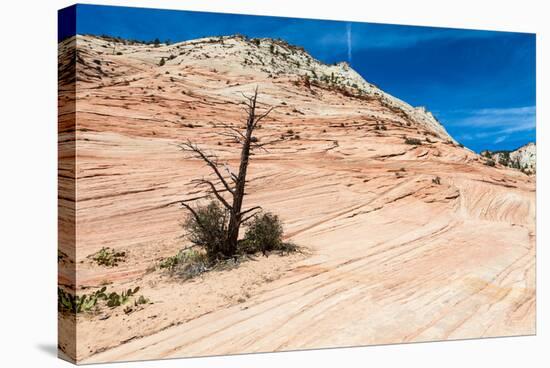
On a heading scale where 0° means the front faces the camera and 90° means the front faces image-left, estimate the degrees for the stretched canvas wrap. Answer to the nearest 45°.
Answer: approximately 315°
